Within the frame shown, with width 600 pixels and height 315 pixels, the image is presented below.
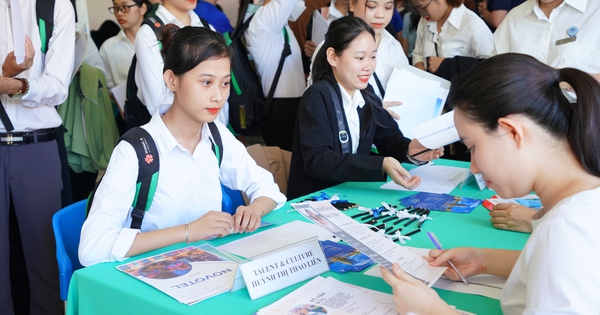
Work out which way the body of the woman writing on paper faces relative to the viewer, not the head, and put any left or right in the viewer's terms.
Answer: facing to the left of the viewer

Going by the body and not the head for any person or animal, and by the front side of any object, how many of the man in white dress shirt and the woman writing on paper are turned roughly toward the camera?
1

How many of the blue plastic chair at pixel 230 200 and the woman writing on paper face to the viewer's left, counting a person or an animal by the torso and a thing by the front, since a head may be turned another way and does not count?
1

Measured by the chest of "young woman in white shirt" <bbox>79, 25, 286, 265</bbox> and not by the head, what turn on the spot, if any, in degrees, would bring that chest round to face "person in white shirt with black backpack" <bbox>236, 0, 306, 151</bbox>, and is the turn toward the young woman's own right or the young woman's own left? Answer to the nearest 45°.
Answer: approximately 135° to the young woman's own left

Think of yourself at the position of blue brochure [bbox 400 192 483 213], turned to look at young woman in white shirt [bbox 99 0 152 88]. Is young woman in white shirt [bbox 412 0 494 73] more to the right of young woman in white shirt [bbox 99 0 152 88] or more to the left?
right

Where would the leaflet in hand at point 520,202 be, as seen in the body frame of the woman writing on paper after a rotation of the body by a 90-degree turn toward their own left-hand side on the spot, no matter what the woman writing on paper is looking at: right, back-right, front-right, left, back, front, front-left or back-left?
back

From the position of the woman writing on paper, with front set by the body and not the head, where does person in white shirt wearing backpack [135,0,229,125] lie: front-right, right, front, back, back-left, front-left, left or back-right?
front-right

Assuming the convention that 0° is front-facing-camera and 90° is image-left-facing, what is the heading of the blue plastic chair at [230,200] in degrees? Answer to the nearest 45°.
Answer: approximately 315°
